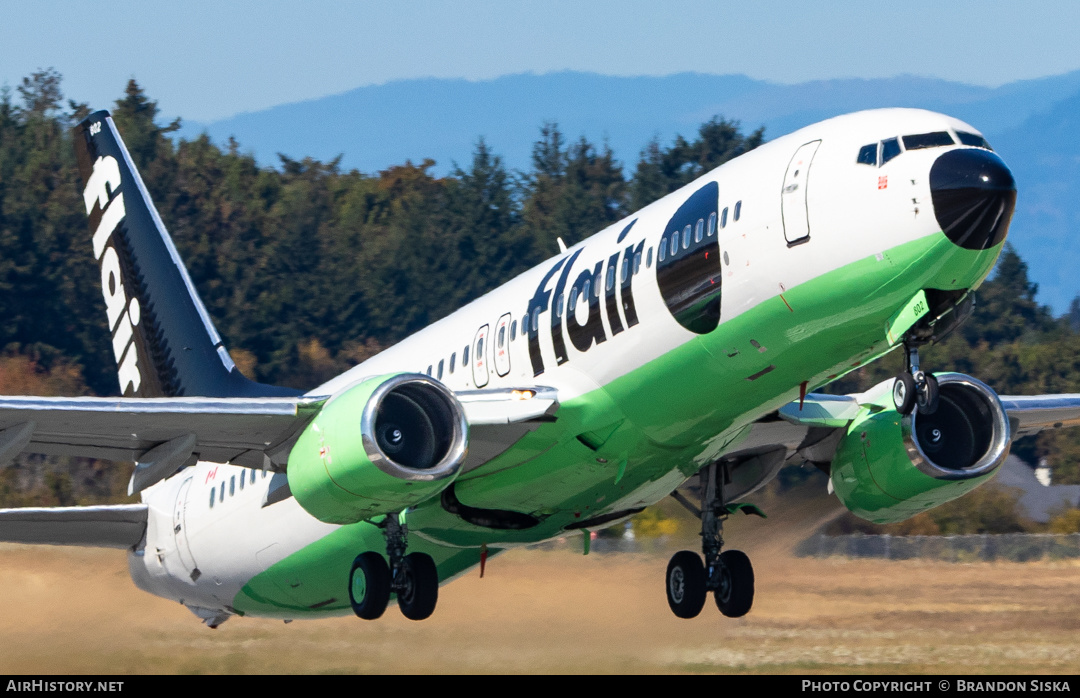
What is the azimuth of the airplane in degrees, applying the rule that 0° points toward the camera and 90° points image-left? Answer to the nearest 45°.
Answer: approximately 315°
